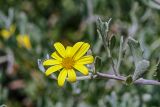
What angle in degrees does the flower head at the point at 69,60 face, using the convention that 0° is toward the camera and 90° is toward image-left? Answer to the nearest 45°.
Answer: approximately 0°

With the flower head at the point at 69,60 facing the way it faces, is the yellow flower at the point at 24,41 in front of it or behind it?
behind
